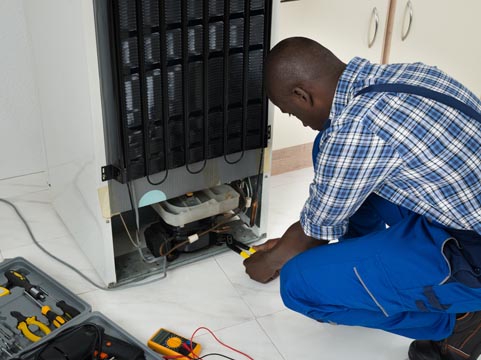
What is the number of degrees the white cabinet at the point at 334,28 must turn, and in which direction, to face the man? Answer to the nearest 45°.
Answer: approximately 45° to its right

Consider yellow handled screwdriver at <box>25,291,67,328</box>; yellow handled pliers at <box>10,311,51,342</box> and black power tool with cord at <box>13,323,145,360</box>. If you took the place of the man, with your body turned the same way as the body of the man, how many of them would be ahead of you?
3

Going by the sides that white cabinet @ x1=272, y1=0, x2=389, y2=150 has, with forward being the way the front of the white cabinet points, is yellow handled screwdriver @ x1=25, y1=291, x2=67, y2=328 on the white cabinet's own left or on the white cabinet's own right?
on the white cabinet's own right

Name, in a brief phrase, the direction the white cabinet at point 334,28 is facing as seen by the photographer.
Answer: facing the viewer and to the right of the viewer

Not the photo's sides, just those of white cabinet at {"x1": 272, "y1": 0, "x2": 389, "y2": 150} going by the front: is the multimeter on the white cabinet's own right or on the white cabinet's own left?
on the white cabinet's own right

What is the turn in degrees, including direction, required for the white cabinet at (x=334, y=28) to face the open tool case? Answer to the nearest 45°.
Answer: approximately 90° to its right

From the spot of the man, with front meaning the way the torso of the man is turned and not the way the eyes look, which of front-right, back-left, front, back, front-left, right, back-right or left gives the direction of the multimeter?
front

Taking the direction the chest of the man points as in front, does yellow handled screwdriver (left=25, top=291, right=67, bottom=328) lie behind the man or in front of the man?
in front

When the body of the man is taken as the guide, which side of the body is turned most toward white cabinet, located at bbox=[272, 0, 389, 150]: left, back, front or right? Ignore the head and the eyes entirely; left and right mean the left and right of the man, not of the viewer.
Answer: right

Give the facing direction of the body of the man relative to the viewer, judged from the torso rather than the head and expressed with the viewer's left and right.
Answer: facing to the left of the viewer

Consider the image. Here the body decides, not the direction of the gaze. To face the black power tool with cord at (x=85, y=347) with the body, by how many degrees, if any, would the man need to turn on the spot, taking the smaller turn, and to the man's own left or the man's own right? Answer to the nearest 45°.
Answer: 0° — they already face it

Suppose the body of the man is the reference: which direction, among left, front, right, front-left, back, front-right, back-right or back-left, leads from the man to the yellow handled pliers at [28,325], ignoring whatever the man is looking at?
front

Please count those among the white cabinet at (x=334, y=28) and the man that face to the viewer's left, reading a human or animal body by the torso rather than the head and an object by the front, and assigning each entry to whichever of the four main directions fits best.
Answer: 1
